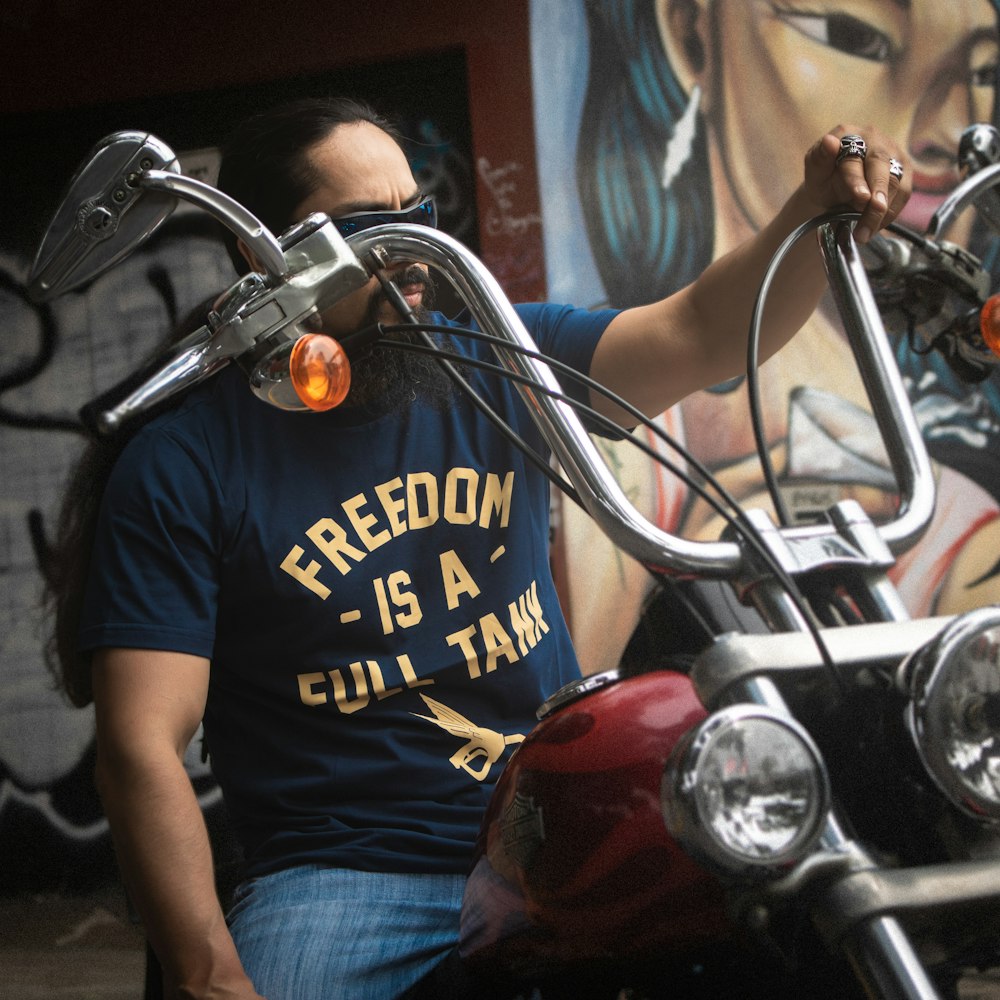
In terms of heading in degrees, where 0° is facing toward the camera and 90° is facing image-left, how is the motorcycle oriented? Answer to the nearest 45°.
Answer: approximately 315°

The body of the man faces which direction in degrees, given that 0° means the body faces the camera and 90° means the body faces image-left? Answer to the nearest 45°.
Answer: approximately 315°
